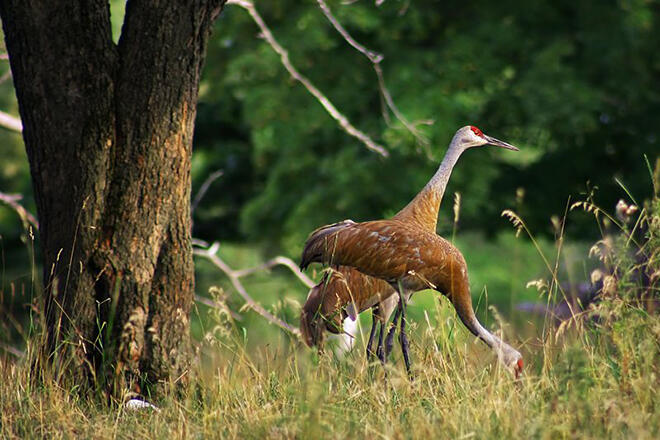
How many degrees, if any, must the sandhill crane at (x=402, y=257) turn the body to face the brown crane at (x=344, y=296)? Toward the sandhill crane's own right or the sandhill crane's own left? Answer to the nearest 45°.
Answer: approximately 135° to the sandhill crane's own left

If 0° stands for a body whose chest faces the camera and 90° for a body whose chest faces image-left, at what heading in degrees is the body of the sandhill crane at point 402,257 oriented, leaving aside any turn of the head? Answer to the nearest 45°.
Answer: approximately 270°

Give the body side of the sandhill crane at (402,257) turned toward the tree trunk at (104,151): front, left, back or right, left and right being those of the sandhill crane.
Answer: back
